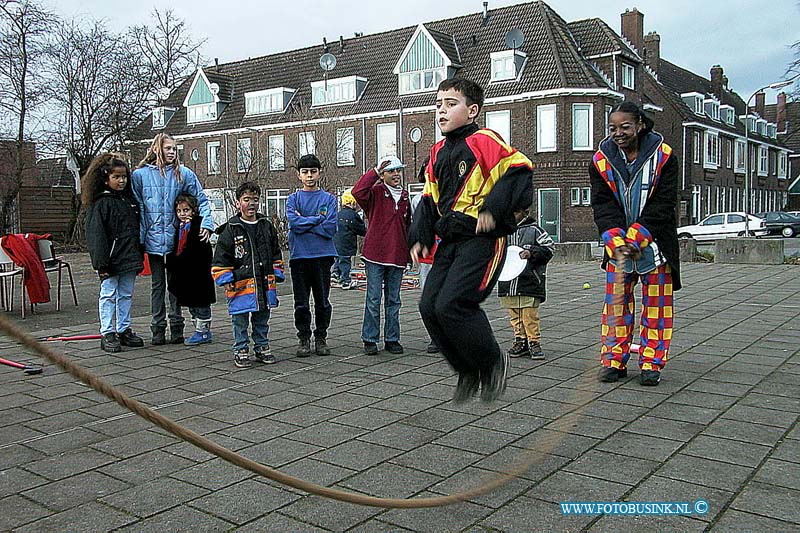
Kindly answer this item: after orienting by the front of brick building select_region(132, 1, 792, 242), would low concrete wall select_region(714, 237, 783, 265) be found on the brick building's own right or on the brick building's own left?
on the brick building's own left

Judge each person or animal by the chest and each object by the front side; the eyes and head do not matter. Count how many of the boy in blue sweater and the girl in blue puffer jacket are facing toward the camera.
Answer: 2

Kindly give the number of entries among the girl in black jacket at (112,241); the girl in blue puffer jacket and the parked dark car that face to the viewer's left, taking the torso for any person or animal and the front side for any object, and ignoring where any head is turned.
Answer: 1

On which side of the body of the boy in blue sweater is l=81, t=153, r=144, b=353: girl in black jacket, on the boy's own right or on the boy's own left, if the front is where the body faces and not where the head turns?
on the boy's own right

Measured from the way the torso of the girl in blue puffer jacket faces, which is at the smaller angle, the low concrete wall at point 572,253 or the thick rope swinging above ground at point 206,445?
the thick rope swinging above ground

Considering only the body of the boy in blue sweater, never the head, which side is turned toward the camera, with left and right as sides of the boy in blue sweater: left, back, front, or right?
front

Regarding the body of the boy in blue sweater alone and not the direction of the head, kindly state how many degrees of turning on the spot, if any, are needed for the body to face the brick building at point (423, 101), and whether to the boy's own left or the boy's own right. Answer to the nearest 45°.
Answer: approximately 180°

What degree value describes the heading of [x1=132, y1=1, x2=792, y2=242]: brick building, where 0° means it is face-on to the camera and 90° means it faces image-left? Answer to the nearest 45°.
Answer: approximately 45°

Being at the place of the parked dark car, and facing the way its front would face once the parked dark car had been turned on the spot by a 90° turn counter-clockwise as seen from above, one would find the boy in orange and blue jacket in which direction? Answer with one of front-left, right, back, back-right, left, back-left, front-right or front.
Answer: front

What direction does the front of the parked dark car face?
to the viewer's left

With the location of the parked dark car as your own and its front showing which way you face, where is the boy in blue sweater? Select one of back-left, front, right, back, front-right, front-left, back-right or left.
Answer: left

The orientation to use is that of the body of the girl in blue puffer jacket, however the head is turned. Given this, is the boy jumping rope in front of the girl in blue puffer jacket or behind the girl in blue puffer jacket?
in front

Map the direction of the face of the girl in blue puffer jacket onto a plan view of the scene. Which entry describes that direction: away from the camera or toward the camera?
toward the camera

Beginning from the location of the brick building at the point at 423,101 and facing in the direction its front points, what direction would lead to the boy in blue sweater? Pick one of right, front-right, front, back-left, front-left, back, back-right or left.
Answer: front-left

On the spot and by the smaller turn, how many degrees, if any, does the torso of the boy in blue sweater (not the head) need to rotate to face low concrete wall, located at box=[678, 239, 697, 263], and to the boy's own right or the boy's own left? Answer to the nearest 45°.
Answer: approximately 135° to the boy's own left

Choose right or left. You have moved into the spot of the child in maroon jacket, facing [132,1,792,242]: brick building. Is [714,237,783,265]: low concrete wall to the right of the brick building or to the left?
right
